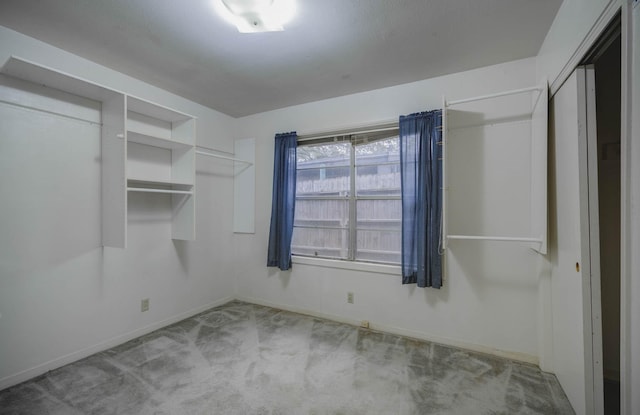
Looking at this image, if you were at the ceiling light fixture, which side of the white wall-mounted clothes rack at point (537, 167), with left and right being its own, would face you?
front

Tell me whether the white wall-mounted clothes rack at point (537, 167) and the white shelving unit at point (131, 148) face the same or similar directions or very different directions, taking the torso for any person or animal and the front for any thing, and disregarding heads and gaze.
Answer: very different directions

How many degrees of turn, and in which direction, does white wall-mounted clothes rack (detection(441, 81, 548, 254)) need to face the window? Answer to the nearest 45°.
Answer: approximately 45° to its right

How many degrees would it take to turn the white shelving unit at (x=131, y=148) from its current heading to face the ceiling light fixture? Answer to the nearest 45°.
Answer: approximately 45° to its right

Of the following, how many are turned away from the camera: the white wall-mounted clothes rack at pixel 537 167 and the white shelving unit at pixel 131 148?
0

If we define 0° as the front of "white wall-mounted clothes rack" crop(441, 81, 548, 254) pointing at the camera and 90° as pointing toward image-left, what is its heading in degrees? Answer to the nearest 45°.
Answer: approximately 45°

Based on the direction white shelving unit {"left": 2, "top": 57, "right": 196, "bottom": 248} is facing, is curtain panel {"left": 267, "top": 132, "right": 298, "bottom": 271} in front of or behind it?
in front

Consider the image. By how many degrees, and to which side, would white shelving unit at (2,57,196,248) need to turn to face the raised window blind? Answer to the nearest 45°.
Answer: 0° — it already faces it

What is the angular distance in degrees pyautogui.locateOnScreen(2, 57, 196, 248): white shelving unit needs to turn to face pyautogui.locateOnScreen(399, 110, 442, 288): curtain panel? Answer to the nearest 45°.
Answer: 0° — it already faces it
